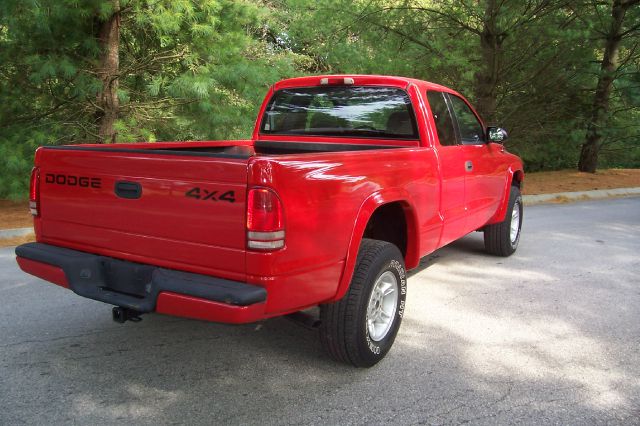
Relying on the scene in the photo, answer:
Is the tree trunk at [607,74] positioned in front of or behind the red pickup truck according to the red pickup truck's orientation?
in front

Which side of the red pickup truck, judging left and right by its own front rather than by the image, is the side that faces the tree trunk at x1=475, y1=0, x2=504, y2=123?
front

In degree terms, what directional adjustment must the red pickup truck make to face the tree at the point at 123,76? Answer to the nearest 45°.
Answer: approximately 45° to its left

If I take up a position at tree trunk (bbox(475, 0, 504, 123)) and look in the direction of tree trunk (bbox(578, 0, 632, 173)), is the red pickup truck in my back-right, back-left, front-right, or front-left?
back-right

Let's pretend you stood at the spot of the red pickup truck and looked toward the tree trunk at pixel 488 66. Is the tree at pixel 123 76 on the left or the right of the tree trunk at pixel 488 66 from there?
left

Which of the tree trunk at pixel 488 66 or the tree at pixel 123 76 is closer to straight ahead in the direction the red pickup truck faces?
the tree trunk

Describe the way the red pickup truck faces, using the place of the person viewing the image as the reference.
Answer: facing away from the viewer and to the right of the viewer
